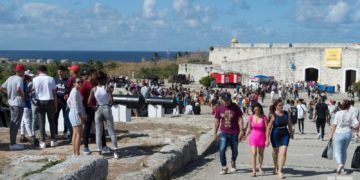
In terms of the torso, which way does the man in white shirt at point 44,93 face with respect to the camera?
away from the camera

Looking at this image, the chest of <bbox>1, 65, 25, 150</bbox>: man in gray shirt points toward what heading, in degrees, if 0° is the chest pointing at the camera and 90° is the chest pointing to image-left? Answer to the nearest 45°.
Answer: approximately 225°

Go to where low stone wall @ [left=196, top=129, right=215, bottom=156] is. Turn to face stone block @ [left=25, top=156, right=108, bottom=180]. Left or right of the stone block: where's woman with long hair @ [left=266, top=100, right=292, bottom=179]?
left

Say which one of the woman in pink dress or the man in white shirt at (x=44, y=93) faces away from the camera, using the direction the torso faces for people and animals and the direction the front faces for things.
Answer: the man in white shirt

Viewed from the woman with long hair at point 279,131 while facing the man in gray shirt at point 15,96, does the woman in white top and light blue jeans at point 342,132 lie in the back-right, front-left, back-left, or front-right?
back-right

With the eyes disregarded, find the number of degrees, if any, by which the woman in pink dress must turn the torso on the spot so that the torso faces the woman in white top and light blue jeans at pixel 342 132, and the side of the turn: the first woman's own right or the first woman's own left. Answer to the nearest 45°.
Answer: approximately 135° to the first woman's own left

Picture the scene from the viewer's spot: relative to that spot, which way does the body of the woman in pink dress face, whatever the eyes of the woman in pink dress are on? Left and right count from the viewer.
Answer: facing the viewer

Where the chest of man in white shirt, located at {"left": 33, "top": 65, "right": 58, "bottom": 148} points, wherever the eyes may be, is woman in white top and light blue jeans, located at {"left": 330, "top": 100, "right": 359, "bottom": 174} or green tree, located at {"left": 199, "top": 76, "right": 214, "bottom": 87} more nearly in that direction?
the green tree

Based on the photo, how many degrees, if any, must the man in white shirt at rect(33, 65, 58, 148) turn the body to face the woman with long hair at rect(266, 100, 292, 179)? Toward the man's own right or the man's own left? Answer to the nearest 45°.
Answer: approximately 90° to the man's own right

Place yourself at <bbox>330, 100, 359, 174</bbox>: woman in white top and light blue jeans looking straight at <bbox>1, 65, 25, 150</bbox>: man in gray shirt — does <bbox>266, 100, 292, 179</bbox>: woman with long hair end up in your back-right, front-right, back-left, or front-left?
front-left

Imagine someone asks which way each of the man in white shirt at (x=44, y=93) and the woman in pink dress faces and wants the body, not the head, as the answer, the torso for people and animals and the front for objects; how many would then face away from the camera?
1

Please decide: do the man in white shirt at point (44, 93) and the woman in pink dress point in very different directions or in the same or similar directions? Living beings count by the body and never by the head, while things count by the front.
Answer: very different directions

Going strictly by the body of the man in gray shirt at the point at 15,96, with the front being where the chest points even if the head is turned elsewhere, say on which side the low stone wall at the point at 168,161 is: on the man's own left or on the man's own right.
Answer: on the man's own right

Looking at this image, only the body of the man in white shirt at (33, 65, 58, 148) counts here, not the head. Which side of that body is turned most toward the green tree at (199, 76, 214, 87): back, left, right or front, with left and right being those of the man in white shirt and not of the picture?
front
